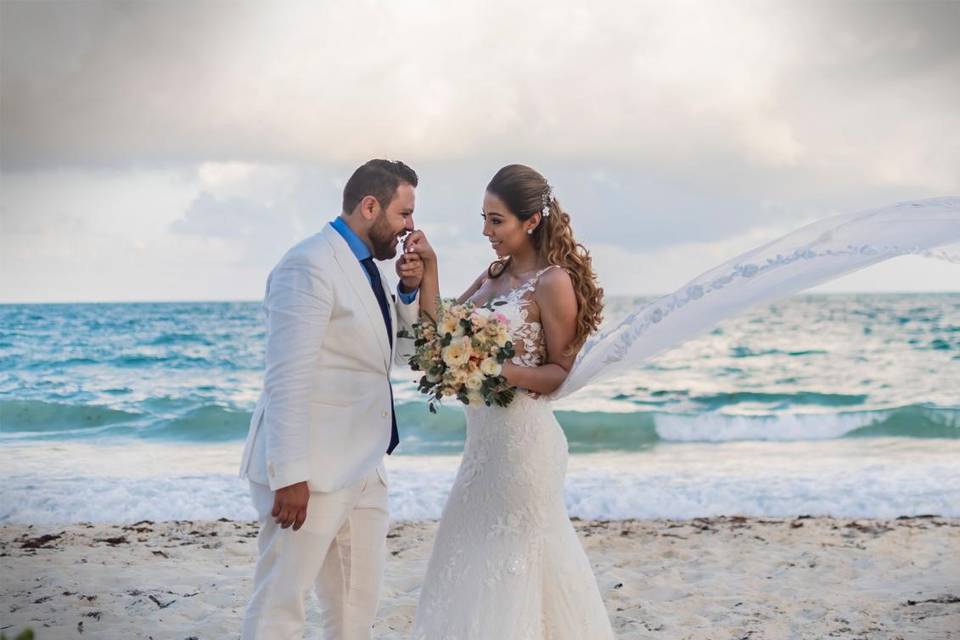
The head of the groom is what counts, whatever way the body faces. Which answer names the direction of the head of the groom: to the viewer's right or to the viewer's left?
to the viewer's right

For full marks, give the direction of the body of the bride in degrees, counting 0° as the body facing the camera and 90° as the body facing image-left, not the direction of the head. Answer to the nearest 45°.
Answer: approximately 45°

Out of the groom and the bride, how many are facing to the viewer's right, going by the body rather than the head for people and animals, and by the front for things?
1

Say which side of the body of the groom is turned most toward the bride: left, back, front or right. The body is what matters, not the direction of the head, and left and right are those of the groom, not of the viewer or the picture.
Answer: front

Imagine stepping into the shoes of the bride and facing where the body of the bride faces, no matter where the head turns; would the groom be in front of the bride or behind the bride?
in front

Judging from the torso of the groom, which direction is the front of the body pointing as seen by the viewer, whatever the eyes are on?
to the viewer's right

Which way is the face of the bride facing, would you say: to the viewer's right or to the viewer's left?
to the viewer's left
